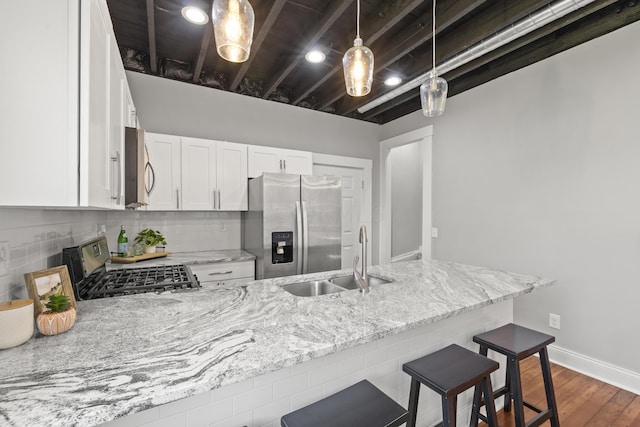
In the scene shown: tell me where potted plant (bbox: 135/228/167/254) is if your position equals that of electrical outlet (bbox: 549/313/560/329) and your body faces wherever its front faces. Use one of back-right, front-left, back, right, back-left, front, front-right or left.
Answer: front

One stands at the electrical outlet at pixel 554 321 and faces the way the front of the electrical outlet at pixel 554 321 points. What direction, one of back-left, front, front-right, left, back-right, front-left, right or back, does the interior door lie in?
front-right

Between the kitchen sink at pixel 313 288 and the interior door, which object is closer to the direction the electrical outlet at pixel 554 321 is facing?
the kitchen sink

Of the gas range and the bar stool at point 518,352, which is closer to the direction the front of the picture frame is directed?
the bar stool

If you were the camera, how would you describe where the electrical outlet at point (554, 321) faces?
facing the viewer and to the left of the viewer

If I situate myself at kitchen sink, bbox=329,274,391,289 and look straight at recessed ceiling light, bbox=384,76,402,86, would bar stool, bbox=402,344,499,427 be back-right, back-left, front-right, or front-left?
back-right

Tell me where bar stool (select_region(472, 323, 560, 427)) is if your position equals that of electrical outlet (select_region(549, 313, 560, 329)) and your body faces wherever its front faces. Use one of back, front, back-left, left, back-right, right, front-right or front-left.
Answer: front-left

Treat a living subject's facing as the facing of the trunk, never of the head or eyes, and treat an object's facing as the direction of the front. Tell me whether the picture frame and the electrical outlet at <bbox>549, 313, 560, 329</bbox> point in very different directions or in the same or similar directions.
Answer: very different directions

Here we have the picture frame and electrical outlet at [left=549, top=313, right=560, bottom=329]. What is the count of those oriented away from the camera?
0

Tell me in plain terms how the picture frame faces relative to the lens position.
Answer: facing the viewer and to the right of the viewer

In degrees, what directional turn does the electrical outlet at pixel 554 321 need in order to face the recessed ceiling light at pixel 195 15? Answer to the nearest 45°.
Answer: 0° — it already faces it

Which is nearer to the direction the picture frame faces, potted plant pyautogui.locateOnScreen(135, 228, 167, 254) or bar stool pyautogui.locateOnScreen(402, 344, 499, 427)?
the bar stool
